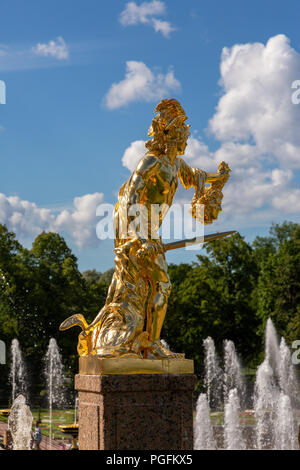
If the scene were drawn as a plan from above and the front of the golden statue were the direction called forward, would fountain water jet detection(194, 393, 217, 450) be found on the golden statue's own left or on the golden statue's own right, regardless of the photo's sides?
on the golden statue's own left

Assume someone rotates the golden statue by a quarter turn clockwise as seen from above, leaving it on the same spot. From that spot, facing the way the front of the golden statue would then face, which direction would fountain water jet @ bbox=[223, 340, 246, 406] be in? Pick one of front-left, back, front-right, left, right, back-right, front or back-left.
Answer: back

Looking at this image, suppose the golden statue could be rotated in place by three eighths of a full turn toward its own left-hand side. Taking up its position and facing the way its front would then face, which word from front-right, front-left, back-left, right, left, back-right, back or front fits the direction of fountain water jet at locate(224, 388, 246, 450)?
front-right

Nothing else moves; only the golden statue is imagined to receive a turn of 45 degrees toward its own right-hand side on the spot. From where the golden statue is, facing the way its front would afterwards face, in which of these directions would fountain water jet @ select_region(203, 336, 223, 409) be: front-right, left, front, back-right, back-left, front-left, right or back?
back-left

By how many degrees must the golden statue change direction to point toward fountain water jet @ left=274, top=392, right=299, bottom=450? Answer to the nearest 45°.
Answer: approximately 90° to its left

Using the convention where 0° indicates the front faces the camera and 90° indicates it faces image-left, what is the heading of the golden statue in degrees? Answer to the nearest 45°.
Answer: approximately 270°

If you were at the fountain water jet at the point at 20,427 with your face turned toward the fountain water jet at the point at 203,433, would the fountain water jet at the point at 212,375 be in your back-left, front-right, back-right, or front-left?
front-left
